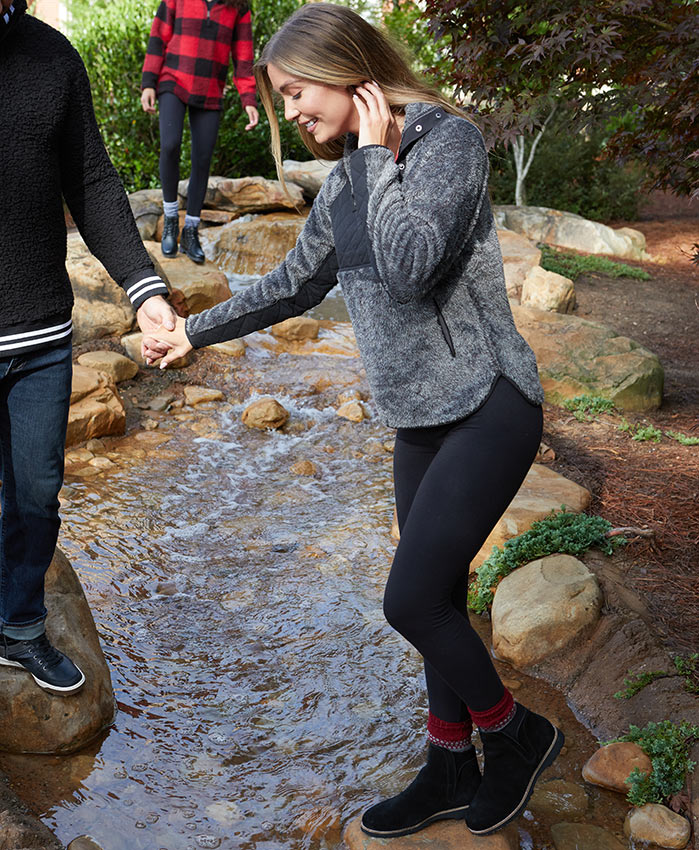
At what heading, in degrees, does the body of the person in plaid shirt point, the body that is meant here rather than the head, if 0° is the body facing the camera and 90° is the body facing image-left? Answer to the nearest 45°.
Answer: approximately 0°

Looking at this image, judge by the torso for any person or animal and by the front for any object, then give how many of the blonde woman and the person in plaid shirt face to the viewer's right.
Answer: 0

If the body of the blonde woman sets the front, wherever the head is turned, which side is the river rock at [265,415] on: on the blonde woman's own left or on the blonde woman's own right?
on the blonde woman's own right

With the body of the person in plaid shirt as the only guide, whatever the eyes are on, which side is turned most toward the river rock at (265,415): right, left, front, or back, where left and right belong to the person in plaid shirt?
front

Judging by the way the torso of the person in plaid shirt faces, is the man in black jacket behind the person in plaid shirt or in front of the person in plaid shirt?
in front

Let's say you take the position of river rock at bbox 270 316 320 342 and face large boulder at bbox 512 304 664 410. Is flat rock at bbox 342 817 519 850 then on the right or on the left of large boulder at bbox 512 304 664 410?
right

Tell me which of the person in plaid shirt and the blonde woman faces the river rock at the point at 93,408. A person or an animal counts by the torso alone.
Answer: the person in plaid shirt

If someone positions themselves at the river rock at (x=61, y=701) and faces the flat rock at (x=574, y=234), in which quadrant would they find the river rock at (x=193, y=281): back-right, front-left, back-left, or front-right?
front-left

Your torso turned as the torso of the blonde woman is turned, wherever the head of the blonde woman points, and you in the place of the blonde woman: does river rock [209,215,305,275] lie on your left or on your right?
on your right

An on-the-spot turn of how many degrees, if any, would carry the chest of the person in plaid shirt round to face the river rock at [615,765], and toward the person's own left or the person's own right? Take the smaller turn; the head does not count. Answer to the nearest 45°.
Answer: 0° — they already face it

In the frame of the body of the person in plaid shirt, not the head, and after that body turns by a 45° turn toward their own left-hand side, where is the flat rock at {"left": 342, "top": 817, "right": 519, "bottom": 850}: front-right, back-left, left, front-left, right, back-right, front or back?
front-right
